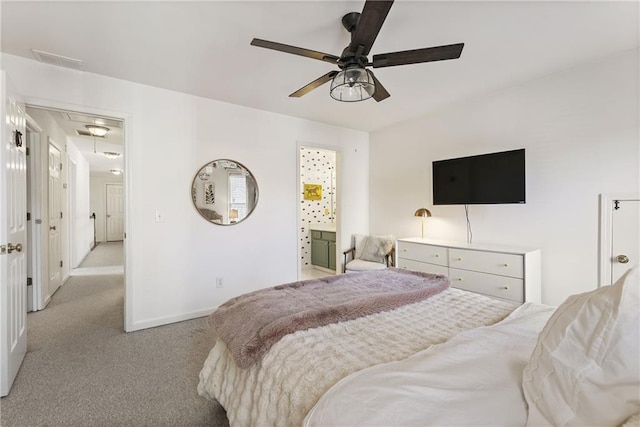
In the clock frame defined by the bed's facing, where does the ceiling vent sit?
The ceiling vent is roughly at 11 o'clock from the bed.

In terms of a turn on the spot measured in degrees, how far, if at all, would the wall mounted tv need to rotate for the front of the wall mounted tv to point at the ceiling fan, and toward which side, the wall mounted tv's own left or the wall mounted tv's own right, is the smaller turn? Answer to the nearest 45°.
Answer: approximately 45° to the wall mounted tv's own left

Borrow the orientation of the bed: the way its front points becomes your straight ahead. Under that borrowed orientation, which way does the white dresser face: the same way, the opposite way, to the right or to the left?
to the left

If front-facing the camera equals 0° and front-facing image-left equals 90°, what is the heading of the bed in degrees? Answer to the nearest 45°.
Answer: approximately 135°

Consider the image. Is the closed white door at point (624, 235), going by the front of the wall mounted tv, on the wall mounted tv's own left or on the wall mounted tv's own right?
on the wall mounted tv's own left

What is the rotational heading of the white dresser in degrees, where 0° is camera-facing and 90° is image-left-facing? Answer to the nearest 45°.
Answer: approximately 45°

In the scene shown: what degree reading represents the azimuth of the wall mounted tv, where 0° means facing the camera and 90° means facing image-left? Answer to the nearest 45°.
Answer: approximately 45°

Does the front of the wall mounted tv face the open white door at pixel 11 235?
yes
